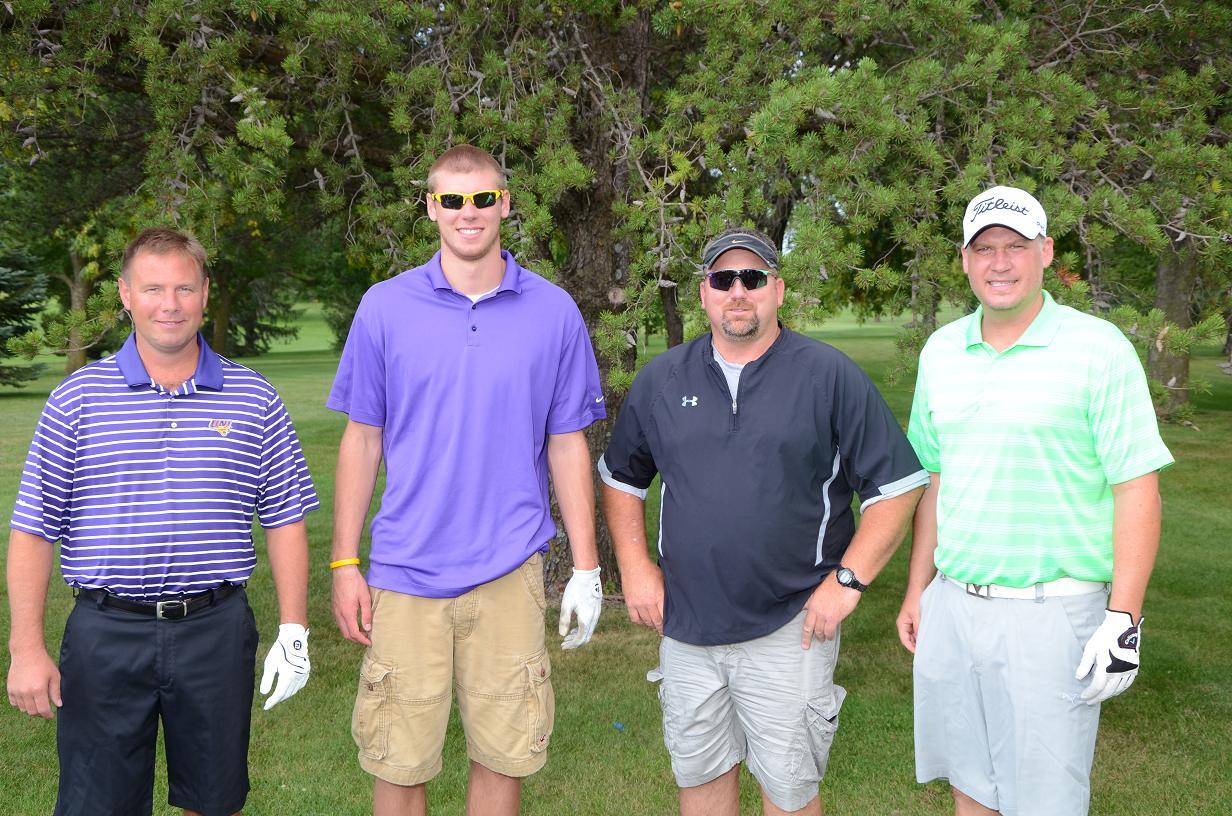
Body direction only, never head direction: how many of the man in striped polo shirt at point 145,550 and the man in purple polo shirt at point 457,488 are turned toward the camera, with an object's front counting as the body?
2

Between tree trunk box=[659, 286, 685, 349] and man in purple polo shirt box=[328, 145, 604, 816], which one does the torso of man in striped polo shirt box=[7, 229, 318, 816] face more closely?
the man in purple polo shirt

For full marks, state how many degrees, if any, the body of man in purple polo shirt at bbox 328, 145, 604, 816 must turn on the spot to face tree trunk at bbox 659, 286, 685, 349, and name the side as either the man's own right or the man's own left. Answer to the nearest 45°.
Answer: approximately 180°

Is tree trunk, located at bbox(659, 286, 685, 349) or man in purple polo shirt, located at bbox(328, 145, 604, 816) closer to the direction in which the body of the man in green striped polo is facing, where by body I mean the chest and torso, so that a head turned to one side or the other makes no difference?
the man in purple polo shirt

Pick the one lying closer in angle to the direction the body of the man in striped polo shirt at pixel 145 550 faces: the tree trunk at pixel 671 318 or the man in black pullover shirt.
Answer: the man in black pullover shirt

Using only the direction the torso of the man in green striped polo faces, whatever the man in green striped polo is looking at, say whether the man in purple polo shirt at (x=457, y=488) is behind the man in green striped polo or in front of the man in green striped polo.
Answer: in front

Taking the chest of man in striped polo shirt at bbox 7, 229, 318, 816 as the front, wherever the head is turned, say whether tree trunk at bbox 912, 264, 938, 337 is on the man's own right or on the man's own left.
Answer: on the man's own left

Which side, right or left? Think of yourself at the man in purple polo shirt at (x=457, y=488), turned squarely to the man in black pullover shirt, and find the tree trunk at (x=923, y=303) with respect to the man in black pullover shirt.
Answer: left

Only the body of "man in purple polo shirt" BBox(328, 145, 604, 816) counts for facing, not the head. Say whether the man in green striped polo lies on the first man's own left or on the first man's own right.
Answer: on the first man's own left
